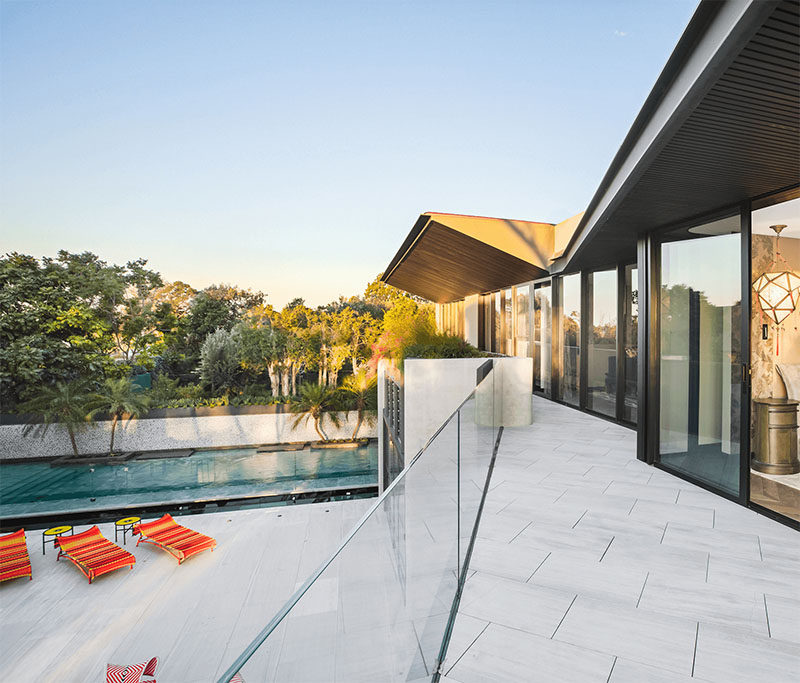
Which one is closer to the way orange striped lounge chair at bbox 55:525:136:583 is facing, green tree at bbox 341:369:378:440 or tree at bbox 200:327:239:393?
the green tree

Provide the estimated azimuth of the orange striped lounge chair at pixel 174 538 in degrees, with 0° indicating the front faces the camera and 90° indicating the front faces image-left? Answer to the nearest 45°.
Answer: approximately 315°

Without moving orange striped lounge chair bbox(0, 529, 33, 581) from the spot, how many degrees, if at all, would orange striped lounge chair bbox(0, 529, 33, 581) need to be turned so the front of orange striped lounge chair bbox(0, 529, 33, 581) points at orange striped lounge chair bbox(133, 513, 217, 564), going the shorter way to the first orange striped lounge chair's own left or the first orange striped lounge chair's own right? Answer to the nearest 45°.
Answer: approximately 45° to the first orange striped lounge chair's own left

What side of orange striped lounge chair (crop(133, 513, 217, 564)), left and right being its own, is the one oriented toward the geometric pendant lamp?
front

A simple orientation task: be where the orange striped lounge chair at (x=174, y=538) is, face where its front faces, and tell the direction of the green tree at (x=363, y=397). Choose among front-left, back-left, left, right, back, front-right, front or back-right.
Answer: left

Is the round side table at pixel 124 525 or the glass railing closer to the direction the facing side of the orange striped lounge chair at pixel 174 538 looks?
the glass railing

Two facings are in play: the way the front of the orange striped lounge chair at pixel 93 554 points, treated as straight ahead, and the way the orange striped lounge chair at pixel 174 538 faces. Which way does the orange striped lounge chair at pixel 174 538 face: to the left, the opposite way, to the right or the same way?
the same way

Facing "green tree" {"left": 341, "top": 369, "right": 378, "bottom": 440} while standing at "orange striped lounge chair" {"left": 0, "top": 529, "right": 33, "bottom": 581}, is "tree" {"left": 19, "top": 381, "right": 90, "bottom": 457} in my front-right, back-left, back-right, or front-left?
front-left

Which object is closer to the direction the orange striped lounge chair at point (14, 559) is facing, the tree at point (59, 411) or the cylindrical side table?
the cylindrical side table

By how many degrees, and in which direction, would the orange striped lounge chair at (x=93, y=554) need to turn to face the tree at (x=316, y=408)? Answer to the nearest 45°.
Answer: approximately 90° to its left

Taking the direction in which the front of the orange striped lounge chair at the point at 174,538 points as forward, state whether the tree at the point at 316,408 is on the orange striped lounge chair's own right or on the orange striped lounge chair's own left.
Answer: on the orange striped lounge chair's own left

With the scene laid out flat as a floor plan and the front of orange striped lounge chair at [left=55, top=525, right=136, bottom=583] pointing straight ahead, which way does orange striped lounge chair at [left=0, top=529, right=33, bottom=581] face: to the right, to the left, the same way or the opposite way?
the same way

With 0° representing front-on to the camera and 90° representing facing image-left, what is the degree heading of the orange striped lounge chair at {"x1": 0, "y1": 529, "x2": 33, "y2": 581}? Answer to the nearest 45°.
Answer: approximately 315°

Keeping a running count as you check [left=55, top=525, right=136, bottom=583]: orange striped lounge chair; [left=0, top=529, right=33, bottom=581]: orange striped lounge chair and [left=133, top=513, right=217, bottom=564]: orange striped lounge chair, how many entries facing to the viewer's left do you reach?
0

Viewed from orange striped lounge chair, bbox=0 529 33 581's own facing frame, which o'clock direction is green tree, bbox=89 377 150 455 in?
The green tree is roughly at 8 o'clock from the orange striped lounge chair.

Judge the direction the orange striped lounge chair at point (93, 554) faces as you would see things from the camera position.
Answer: facing the viewer and to the right of the viewer

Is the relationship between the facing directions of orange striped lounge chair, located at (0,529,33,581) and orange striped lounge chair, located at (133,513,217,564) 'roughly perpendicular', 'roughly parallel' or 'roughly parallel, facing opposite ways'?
roughly parallel

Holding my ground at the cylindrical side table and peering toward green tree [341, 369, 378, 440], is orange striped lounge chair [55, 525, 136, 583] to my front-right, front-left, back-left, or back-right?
front-left
